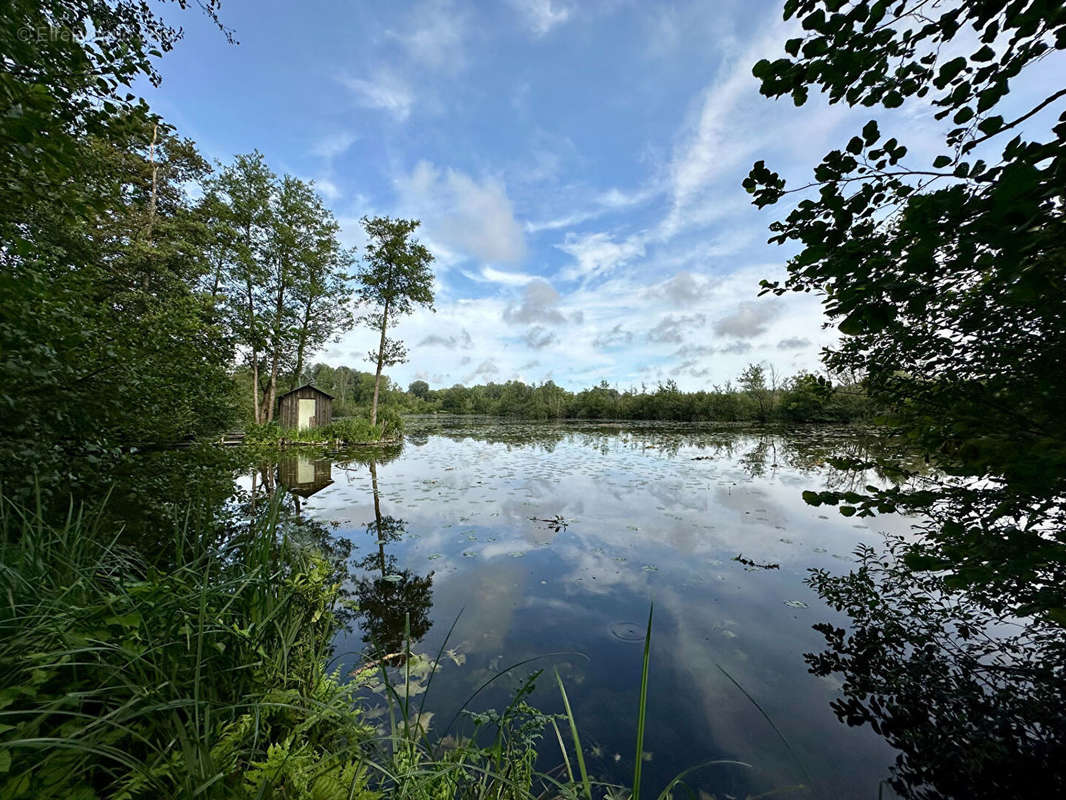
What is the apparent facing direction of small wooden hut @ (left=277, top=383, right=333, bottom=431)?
toward the camera

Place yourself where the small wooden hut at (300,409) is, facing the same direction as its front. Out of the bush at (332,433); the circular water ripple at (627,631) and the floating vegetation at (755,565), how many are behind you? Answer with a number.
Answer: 0

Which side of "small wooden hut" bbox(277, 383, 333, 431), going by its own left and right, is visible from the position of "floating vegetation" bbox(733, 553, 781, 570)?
front

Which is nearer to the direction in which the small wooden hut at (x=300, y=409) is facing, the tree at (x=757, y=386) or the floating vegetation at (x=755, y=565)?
the floating vegetation

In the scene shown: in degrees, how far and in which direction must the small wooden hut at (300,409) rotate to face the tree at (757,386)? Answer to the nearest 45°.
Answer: approximately 90° to its left

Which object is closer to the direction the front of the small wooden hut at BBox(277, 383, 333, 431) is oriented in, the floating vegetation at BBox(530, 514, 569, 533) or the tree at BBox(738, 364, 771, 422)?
the floating vegetation

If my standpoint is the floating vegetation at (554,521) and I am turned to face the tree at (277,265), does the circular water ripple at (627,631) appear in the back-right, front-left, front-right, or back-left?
back-left

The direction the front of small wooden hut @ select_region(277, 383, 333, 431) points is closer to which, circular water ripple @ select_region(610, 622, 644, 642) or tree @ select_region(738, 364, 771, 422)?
the circular water ripple

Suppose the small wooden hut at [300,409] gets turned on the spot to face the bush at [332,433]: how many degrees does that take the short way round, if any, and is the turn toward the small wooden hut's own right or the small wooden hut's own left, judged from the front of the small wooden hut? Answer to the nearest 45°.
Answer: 0° — it already faces it

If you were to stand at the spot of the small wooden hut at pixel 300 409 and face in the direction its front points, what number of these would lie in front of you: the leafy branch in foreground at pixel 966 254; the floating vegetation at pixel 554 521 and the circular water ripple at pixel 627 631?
3

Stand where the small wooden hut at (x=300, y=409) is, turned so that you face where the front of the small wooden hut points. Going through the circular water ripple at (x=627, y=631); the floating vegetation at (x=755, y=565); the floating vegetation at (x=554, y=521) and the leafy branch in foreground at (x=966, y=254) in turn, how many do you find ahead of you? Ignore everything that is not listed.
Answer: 4

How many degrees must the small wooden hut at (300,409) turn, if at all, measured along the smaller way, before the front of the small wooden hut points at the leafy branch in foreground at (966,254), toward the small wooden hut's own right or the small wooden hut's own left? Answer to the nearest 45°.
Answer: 0° — it already faces it

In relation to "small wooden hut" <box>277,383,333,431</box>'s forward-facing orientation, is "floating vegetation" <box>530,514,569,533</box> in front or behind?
in front

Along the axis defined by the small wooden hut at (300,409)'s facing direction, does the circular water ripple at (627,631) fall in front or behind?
in front

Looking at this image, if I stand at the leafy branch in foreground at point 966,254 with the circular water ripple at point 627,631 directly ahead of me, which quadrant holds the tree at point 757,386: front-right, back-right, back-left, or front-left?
front-right

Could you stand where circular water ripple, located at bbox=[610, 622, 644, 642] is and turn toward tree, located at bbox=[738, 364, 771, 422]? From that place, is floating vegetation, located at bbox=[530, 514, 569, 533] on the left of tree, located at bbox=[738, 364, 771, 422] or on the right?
left
